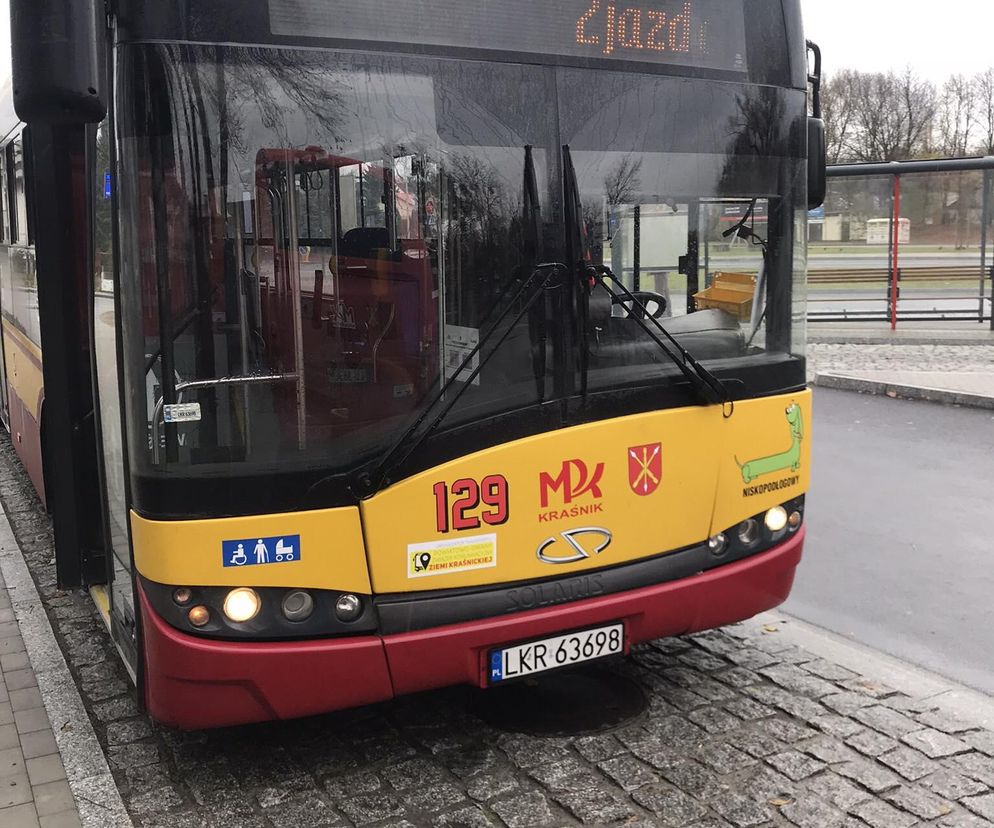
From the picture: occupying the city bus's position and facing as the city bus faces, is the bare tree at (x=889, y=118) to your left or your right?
on your left

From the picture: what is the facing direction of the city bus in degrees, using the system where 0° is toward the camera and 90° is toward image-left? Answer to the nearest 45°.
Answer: approximately 315°

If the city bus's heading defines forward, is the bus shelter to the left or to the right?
on its left
